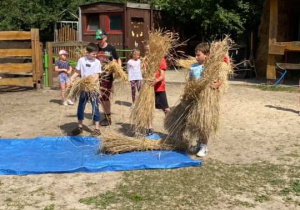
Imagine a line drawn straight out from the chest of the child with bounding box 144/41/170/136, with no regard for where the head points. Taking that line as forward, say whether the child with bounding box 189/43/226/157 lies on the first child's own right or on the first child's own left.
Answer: on the first child's own left

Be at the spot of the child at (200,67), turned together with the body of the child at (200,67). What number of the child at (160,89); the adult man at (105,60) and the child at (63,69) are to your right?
3

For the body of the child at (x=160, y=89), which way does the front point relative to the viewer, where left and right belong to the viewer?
facing to the left of the viewer

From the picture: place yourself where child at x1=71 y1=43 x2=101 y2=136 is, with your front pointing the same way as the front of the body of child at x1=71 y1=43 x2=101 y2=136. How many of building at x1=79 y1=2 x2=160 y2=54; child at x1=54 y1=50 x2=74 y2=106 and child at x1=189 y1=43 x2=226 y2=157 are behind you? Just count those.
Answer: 2

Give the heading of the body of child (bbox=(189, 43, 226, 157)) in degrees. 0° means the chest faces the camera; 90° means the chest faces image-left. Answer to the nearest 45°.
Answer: approximately 45°

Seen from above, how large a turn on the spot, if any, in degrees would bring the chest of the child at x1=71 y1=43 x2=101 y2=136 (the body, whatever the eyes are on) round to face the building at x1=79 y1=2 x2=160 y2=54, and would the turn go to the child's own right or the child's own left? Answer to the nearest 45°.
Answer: approximately 180°

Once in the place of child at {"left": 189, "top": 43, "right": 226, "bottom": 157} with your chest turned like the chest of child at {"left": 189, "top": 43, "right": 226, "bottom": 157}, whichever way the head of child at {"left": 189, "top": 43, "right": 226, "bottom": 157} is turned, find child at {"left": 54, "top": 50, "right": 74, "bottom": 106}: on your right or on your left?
on your right

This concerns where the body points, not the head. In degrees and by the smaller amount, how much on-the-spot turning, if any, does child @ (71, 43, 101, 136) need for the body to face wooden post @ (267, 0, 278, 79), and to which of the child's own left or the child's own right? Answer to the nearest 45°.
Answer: approximately 135° to the child's own left

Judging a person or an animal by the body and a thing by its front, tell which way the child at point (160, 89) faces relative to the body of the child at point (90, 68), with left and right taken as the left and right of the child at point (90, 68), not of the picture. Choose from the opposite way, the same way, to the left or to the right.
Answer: to the right

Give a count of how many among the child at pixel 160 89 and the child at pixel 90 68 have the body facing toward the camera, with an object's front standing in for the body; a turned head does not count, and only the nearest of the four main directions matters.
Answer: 1

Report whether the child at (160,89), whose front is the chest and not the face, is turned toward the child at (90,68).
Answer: yes
